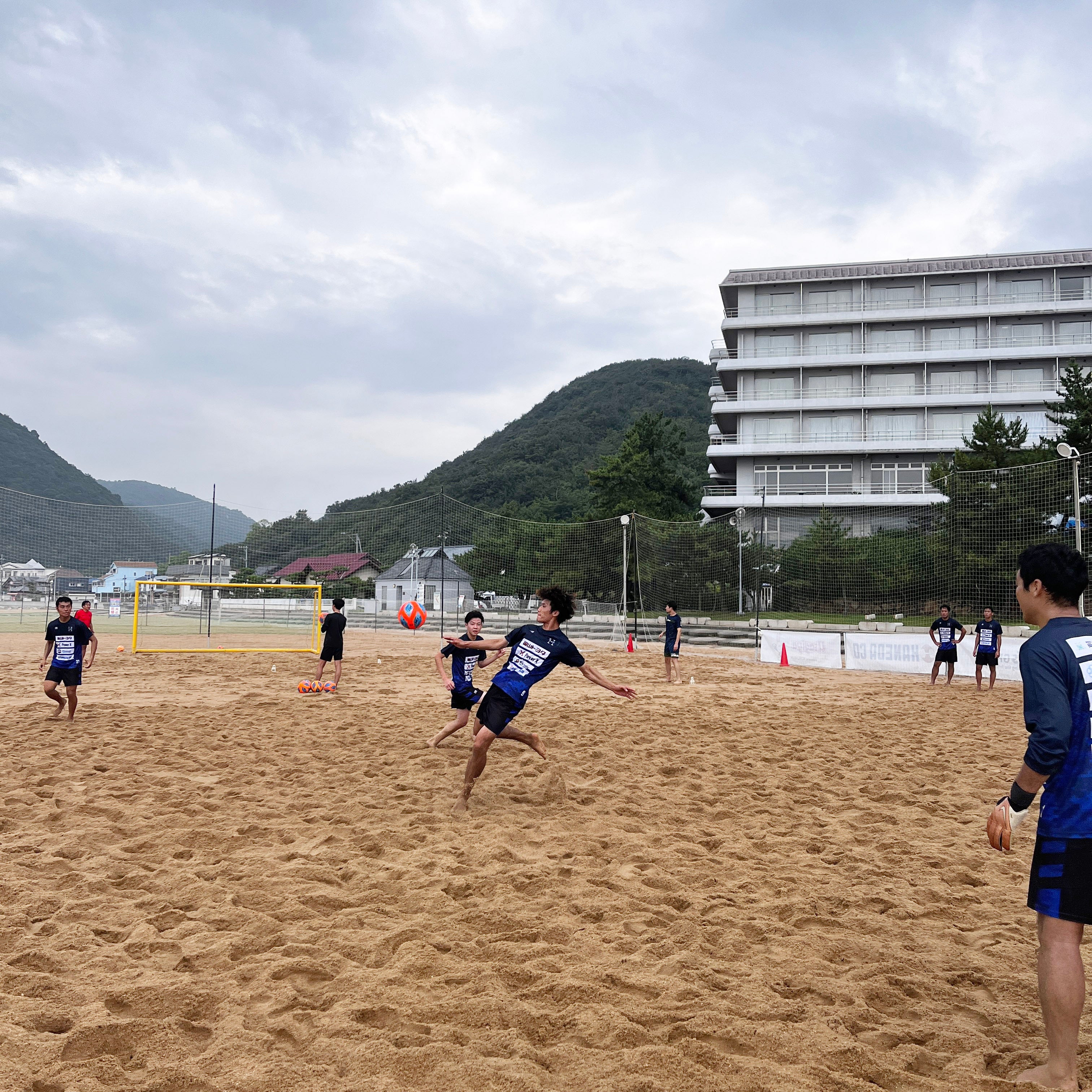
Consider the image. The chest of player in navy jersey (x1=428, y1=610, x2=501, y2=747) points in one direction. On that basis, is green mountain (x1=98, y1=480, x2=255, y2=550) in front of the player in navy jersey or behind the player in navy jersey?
behind

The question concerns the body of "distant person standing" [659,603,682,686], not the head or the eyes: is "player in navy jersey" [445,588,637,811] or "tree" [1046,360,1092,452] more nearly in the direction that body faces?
the player in navy jersey

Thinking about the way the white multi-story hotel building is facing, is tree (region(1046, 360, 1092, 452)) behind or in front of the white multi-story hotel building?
in front

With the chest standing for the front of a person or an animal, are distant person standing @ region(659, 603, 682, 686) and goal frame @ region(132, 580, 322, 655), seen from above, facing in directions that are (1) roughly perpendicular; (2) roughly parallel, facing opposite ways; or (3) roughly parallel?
roughly perpendicular

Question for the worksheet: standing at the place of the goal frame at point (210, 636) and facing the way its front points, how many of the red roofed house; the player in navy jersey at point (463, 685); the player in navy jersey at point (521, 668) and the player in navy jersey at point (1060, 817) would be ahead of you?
3

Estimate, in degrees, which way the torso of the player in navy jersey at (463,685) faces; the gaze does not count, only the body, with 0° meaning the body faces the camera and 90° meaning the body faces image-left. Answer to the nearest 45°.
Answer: approximately 315°

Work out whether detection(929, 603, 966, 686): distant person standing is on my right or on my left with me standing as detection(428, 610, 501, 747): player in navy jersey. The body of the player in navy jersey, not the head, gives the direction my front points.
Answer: on my left

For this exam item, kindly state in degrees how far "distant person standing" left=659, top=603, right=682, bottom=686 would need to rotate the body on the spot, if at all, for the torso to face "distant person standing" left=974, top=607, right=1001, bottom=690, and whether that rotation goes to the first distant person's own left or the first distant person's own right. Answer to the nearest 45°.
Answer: approximately 135° to the first distant person's own left

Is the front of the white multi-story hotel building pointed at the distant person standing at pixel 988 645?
yes

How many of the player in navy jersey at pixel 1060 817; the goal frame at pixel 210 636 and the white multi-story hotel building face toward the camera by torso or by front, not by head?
2

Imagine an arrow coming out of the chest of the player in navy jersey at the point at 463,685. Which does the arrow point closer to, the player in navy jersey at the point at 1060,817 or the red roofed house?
the player in navy jersey

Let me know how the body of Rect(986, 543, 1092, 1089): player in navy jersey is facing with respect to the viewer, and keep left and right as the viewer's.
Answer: facing away from the viewer and to the left of the viewer
